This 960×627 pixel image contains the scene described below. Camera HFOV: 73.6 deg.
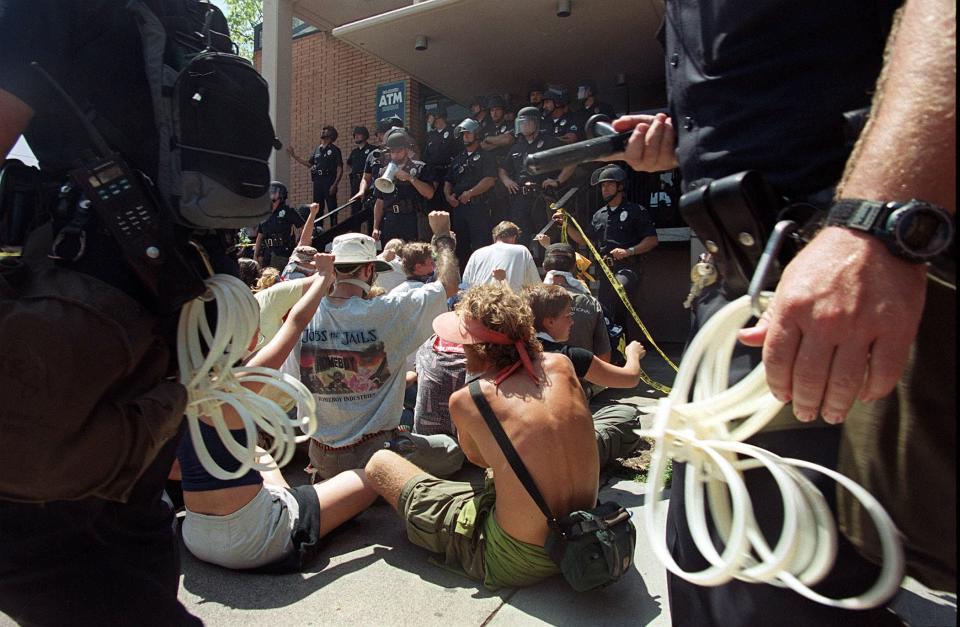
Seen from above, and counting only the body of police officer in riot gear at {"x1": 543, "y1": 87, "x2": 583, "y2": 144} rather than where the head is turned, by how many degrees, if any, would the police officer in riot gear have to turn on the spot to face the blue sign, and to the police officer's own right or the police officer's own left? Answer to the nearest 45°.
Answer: approximately 90° to the police officer's own right

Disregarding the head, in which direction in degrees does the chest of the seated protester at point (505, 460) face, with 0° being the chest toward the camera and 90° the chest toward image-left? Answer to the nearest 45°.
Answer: approximately 135°

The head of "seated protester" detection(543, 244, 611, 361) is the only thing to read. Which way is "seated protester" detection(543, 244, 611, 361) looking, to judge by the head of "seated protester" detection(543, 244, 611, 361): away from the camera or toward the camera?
away from the camera

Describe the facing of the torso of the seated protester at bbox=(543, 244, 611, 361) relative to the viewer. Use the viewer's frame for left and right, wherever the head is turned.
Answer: facing away from the viewer

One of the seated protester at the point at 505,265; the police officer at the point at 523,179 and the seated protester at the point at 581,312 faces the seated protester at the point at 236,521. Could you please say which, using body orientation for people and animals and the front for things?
the police officer

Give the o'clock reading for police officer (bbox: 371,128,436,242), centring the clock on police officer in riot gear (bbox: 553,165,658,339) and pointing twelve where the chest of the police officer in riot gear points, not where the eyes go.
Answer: The police officer is roughly at 2 o'clock from the police officer in riot gear.

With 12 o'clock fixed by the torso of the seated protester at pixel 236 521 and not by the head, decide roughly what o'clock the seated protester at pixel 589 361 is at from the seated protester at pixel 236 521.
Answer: the seated protester at pixel 589 361 is roughly at 1 o'clock from the seated protester at pixel 236 521.

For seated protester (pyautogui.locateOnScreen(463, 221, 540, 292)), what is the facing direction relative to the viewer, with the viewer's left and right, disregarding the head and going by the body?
facing away from the viewer

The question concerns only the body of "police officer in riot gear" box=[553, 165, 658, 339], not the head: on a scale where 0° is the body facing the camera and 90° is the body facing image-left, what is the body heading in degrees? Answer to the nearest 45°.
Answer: approximately 45°

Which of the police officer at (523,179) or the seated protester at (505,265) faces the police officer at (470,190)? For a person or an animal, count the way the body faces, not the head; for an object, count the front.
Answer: the seated protester

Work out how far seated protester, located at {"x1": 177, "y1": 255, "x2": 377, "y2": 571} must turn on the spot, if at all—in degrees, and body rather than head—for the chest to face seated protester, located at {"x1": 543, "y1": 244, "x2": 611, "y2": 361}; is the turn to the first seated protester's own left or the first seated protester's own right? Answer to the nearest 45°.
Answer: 0° — they already face them

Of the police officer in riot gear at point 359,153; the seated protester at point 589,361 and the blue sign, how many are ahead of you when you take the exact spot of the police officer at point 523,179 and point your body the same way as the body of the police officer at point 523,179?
1
